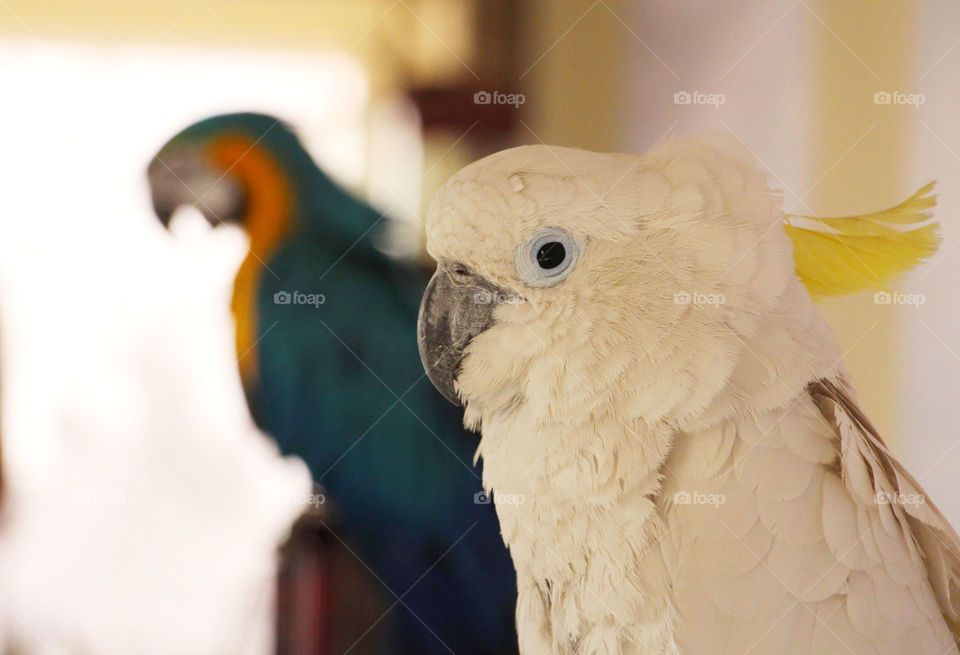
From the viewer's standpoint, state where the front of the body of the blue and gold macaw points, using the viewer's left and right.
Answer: facing to the left of the viewer

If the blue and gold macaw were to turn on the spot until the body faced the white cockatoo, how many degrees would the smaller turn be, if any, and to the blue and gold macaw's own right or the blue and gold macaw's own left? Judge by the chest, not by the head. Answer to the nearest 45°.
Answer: approximately 135° to the blue and gold macaw's own left
